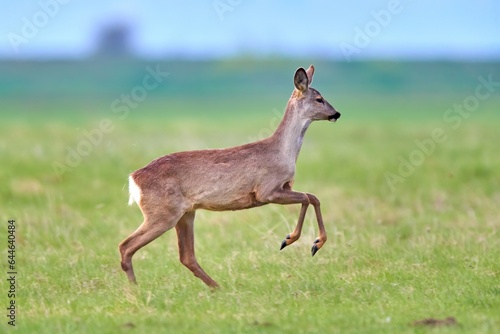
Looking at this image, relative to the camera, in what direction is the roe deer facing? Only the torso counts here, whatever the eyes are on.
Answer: to the viewer's right
